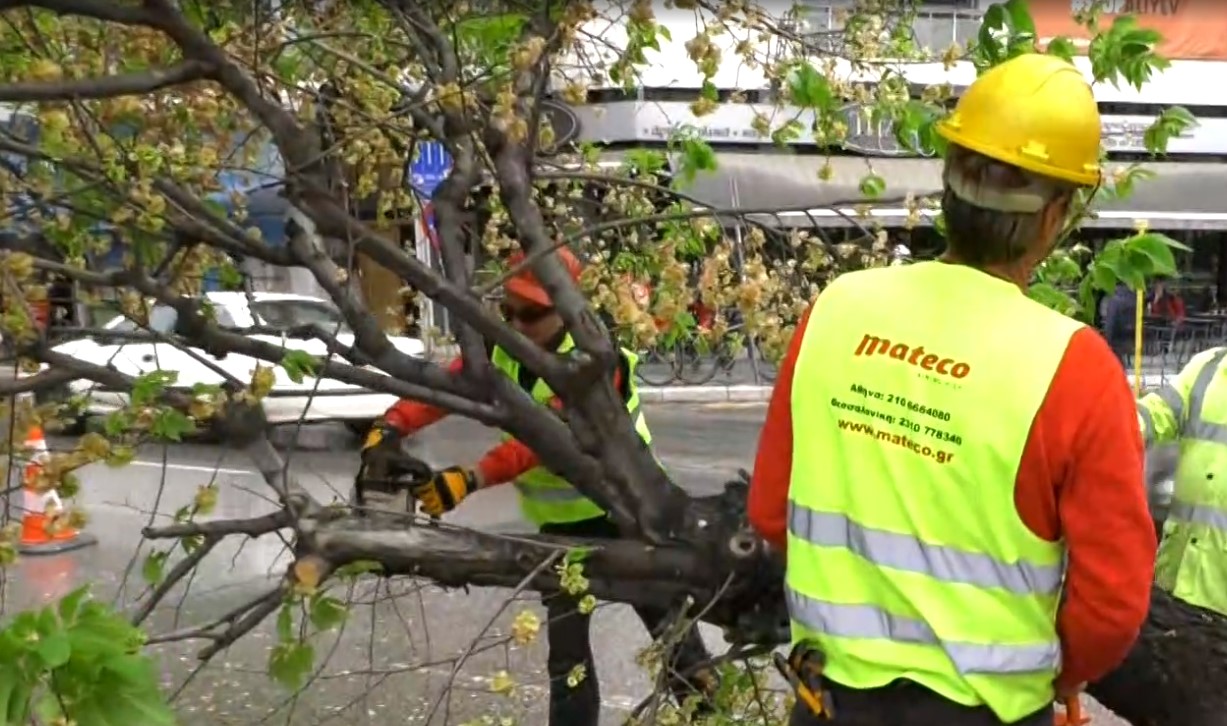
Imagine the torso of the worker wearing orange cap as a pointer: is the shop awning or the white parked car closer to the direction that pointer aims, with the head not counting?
the white parked car

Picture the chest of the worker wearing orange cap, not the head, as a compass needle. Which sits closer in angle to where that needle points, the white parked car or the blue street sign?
the white parked car

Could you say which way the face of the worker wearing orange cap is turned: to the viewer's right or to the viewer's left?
to the viewer's left

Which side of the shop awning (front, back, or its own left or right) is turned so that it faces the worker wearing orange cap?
front

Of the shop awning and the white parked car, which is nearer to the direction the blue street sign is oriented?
the white parked car

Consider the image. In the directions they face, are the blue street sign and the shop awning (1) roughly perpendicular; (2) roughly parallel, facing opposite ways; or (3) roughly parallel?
roughly parallel

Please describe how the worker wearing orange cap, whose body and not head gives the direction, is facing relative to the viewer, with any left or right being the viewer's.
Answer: facing the viewer and to the left of the viewer

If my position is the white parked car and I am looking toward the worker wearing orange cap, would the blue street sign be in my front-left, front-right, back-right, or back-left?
back-left

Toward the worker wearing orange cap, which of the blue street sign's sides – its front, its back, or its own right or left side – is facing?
front

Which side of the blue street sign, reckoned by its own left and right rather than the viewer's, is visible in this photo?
front

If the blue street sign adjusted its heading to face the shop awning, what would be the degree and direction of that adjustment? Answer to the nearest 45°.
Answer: approximately 135° to its left

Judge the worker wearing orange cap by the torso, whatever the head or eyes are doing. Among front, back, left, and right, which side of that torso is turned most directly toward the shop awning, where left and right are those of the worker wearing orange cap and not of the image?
back

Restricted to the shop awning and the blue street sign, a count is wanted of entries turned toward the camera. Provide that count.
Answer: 2

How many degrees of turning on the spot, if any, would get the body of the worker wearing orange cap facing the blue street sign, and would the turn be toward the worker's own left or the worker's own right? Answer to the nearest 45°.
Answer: approximately 135° to the worker's own right

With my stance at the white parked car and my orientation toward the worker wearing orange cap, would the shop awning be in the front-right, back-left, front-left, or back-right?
front-left
